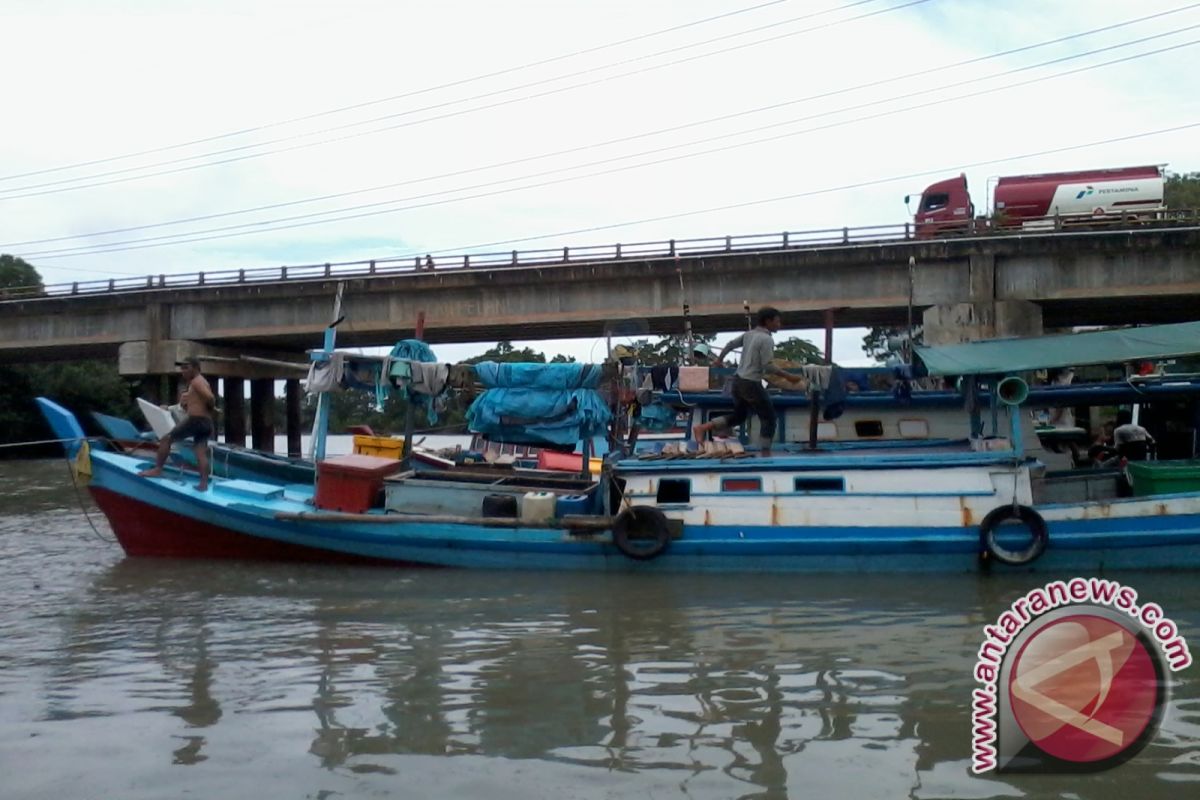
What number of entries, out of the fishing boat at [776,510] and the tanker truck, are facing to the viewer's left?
2

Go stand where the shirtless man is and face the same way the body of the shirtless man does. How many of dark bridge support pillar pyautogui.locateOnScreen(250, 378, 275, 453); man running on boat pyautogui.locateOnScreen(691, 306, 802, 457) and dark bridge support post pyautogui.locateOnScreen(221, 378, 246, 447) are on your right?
2

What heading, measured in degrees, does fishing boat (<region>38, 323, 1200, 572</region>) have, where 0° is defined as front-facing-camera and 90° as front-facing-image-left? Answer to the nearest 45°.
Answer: approximately 90°

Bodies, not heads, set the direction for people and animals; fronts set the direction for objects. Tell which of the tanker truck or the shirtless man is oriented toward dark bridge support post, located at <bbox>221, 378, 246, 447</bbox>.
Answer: the tanker truck

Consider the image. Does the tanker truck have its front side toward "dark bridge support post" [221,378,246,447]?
yes

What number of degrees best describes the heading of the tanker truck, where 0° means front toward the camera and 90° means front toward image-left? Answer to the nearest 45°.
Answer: approximately 90°

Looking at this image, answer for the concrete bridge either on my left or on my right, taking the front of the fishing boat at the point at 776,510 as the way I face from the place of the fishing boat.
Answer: on my right
